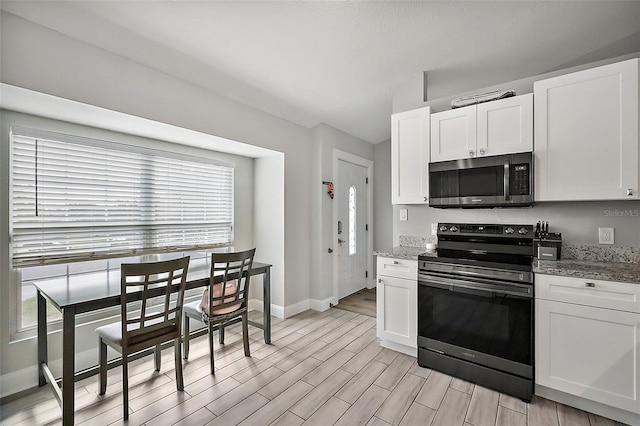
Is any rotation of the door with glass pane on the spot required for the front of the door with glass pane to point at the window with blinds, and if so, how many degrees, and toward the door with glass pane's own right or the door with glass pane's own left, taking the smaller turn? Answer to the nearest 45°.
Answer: approximately 90° to the door with glass pane's own right

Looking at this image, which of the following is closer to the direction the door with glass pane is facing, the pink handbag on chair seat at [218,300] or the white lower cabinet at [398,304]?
the white lower cabinet

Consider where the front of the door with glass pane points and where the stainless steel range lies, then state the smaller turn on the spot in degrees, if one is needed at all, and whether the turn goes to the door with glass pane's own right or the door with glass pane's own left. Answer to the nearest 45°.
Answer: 0° — it already faces it

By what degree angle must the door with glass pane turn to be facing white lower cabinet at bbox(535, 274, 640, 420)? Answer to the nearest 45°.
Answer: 0° — it already faces it

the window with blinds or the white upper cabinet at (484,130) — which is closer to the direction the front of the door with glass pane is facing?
the white upper cabinet

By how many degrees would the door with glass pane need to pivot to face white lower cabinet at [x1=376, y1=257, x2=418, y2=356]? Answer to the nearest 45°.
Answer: approximately 45° to its right

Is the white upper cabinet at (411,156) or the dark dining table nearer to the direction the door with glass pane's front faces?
the white upper cabinet

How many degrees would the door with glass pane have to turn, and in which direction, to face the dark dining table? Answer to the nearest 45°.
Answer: approximately 90° to its right

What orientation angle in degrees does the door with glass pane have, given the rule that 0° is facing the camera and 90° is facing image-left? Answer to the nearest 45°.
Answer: approximately 315°

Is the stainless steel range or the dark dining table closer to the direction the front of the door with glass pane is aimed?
the stainless steel range
